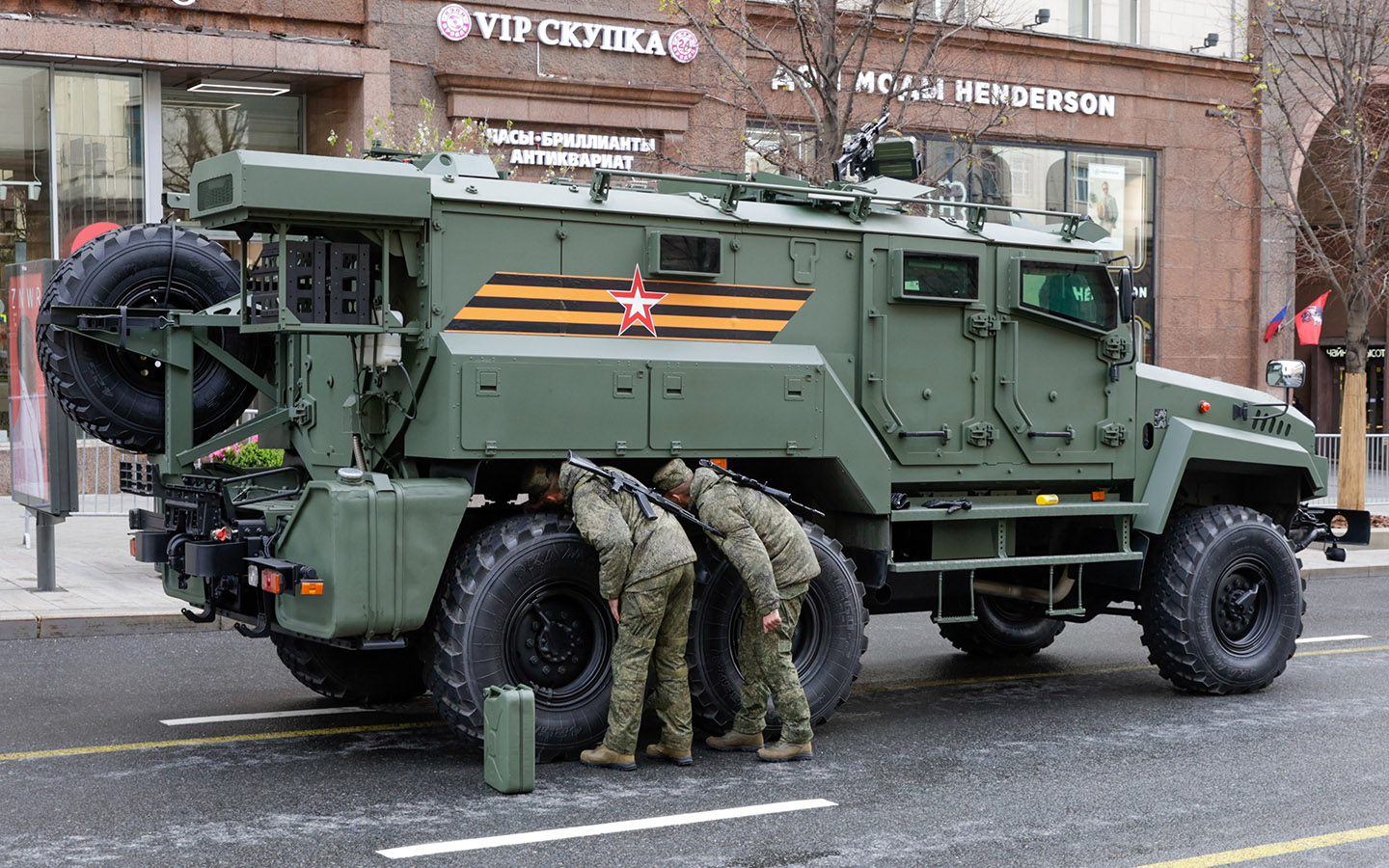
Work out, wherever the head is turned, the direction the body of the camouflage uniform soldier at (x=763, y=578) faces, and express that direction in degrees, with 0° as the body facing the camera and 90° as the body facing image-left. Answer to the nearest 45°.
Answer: approximately 90°

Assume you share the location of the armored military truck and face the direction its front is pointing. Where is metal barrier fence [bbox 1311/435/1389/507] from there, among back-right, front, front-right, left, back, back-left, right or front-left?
front

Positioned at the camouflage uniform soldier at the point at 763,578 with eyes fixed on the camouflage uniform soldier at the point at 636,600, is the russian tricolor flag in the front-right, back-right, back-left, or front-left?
back-right

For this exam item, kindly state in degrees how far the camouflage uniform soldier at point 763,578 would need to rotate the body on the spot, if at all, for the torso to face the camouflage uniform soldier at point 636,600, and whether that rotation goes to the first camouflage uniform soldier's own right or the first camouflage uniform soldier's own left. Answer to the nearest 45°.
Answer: approximately 45° to the first camouflage uniform soldier's own left

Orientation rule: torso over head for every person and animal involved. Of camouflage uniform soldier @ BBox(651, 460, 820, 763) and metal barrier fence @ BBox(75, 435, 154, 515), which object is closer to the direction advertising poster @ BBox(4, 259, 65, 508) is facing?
the camouflage uniform soldier

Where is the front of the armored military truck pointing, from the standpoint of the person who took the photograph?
facing away from the viewer and to the right of the viewer

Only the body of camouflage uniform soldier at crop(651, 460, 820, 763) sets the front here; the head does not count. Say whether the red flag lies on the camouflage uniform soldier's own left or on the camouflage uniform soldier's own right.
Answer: on the camouflage uniform soldier's own right
